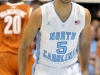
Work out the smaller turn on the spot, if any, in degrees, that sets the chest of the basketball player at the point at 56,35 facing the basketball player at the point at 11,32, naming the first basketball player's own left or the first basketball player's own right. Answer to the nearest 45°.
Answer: approximately 135° to the first basketball player's own right

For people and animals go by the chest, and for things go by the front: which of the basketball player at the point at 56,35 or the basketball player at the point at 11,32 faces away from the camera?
the basketball player at the point at 11,32

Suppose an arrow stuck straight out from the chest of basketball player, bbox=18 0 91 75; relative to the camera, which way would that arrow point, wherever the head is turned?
toward the camera

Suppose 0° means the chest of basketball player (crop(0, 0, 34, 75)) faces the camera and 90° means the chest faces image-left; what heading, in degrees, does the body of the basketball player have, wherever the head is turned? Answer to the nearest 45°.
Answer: approximately 180°
